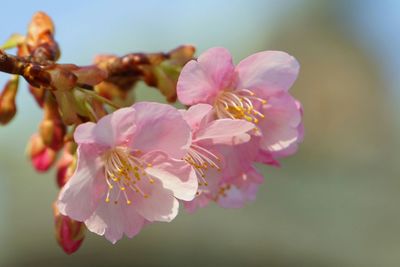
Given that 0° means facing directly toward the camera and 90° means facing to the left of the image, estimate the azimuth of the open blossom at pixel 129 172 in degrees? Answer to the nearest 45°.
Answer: approximately 0°
